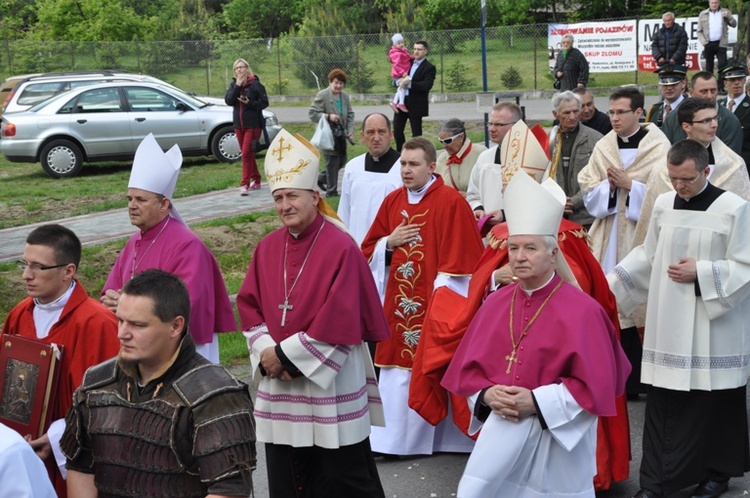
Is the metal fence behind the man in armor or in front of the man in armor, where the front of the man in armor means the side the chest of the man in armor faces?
behind

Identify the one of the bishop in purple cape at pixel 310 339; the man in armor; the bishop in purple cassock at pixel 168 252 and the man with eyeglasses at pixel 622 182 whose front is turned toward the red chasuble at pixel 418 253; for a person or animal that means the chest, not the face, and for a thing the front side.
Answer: the man with eyeglasses

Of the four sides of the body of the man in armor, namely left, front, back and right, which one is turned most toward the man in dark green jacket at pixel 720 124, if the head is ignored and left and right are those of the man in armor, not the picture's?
back

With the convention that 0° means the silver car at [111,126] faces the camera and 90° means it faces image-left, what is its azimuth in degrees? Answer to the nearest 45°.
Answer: approximately 270°

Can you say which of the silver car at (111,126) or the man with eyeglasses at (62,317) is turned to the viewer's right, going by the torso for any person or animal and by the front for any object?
the silver car

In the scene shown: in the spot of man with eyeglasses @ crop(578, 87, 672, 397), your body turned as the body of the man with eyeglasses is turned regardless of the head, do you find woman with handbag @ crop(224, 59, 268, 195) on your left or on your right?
on your right

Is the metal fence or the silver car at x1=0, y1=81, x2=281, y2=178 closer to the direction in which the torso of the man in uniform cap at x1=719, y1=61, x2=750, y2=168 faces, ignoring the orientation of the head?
the silver car

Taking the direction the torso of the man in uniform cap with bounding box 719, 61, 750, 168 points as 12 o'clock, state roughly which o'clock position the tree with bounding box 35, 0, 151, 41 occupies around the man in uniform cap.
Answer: The tree is roughly at 3 o'clock from the man in uniform cap.

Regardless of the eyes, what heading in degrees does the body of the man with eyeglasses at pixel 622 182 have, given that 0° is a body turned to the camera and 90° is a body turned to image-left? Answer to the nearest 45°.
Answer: approximately 45°

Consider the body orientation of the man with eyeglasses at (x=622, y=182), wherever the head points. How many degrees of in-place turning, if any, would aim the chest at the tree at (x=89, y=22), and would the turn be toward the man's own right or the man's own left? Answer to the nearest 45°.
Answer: approximately 90° to the man's own right

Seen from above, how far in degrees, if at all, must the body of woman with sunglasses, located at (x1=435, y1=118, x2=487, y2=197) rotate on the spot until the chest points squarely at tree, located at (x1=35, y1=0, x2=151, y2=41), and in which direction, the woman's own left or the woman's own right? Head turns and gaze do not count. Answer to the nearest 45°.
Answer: approximately 90° to the woman's own right

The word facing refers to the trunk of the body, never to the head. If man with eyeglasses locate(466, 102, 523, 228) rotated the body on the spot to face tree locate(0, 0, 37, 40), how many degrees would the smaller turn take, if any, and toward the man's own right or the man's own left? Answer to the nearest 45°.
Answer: approximately 90° to the man's own right

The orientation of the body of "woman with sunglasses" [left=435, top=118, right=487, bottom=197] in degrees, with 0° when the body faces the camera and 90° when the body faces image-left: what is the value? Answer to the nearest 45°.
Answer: approximately 45°

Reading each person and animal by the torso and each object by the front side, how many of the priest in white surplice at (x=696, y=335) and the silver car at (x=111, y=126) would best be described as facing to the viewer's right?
1

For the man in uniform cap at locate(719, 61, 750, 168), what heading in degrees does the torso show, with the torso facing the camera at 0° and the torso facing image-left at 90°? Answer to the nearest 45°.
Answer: approximately 45°
